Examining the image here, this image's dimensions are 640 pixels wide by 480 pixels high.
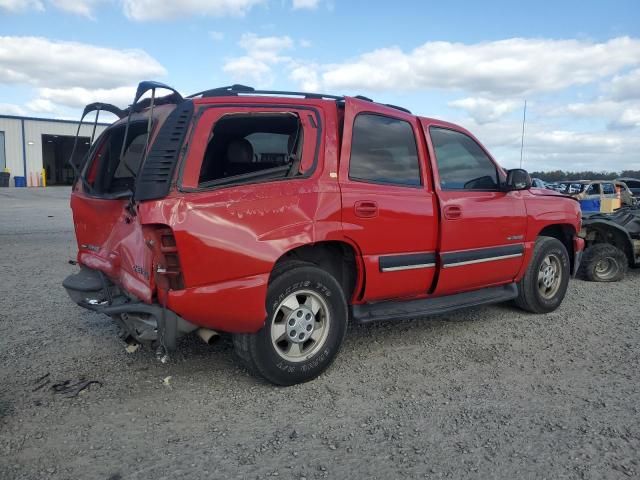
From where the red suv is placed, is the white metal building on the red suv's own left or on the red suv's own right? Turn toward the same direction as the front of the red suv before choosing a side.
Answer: on the red suv's own left

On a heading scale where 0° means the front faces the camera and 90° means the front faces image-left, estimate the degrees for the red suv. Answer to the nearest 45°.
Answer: approximately 225°

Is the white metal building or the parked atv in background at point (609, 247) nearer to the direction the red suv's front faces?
the parked atv in background

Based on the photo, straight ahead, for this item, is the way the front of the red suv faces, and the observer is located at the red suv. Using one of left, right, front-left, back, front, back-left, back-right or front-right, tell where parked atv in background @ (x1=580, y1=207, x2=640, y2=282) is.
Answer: front
